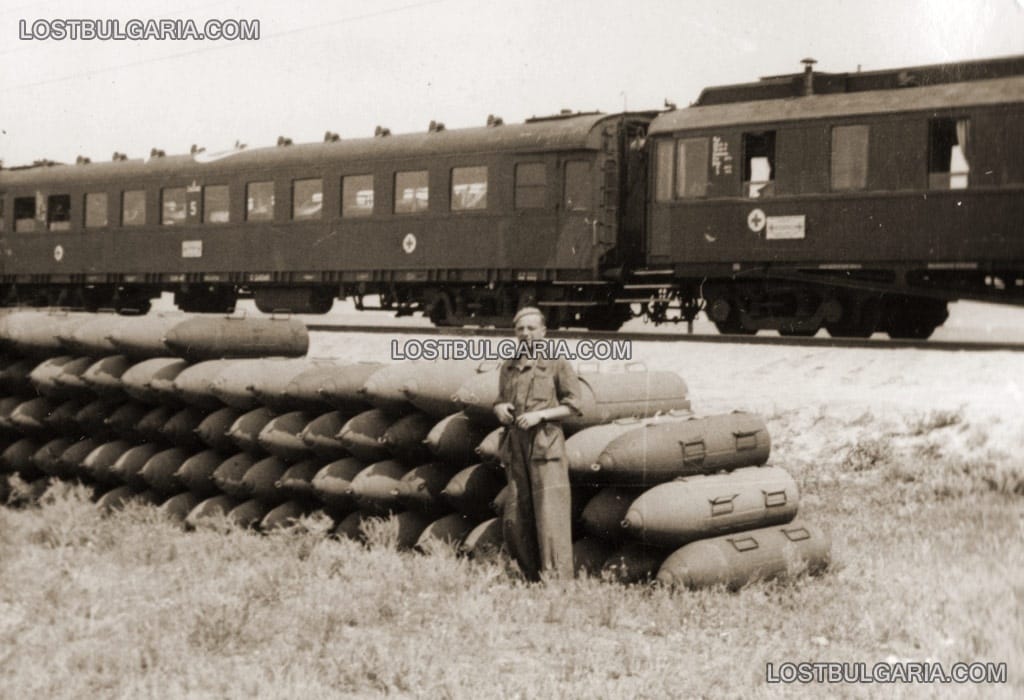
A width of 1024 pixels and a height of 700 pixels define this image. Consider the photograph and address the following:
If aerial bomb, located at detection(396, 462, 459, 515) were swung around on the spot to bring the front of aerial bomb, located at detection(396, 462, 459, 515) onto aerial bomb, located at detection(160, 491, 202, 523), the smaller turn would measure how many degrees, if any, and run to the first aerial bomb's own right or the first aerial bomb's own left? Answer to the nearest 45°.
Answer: approximately 90° to the first aerial bomb's own right

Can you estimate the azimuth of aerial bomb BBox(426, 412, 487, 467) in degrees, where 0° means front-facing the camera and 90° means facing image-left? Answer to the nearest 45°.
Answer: approximately 45°

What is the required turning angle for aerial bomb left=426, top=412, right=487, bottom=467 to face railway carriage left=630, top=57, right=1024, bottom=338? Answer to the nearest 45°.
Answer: approximately 180°

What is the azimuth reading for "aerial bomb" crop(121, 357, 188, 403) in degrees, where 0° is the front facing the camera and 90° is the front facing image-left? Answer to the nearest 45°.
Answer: approximately 45°

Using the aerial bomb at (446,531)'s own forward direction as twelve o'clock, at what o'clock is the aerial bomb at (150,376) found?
the aerial bomb at (150,376) is roughly at 3 o'clock from the aerial bomb at (446,531).

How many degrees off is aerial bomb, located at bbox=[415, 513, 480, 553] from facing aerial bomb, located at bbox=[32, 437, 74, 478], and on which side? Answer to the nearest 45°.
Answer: approximately 90° to its right
